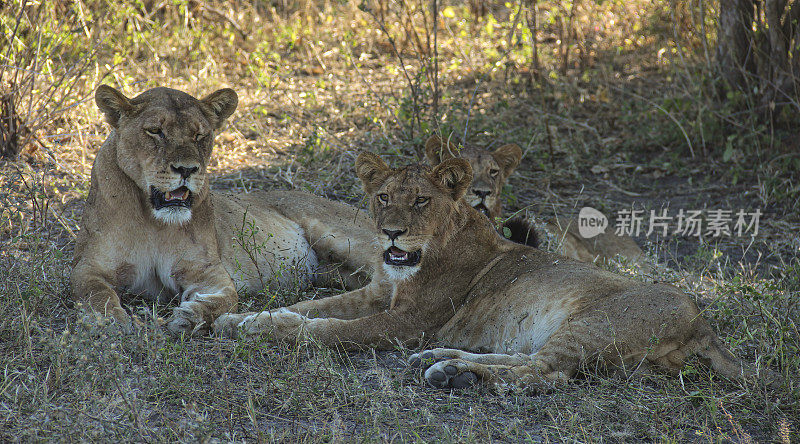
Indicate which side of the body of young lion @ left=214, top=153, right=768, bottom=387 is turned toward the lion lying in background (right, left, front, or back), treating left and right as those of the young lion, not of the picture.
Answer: right

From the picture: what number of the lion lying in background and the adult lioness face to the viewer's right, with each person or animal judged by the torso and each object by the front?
0

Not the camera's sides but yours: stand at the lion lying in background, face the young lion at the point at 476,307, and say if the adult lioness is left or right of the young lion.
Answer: right

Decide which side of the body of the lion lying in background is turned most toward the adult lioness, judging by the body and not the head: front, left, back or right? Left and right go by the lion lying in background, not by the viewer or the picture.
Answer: front

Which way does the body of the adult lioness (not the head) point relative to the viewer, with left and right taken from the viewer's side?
facing the viewer and to the left of the viewer

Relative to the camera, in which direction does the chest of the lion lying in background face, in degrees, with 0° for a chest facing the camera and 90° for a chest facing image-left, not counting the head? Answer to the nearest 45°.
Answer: approximately 45°

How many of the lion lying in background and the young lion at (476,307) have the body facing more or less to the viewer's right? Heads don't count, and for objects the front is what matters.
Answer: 0

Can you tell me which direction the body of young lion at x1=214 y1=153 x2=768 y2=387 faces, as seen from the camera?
to the viewer's left

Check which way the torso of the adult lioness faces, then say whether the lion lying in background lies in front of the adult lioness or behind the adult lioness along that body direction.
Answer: behind

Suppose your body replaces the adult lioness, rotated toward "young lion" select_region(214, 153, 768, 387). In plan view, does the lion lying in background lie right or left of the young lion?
left
